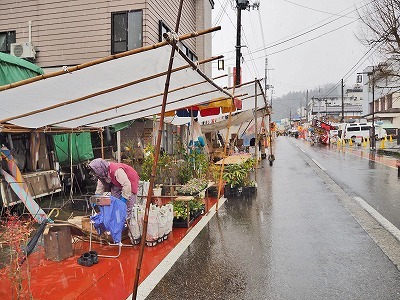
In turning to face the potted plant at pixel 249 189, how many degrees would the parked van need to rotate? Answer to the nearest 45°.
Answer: approximately 90° to its right

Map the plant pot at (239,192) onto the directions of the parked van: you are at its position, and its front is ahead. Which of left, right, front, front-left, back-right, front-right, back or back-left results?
right

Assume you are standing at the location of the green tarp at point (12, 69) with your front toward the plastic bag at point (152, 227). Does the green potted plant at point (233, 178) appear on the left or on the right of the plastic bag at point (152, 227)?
left

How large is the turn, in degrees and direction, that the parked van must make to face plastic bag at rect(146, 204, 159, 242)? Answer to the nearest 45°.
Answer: approximately 90° to its right

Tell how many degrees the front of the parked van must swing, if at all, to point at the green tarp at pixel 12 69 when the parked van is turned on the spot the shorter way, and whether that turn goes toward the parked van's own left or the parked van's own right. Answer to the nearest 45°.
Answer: approximately 90° to the parked van's own right
